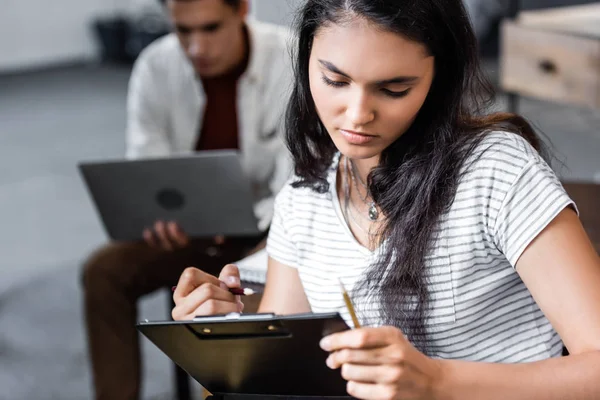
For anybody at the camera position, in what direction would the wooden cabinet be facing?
facing the viewer and to the left of the viewer

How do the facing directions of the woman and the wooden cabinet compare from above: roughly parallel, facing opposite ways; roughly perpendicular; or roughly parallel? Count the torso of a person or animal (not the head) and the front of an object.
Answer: roughly parallel

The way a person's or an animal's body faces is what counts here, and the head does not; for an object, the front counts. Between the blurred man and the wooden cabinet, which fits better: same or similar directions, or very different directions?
same or similar directions

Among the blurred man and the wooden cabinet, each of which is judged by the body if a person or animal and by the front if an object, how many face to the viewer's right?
0

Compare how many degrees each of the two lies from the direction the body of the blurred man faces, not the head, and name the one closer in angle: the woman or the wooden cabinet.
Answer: the woman

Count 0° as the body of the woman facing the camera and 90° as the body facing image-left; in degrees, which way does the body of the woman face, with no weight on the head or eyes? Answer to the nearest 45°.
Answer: approximately 45°

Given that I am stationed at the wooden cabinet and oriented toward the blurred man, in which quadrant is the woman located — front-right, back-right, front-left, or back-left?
front-left

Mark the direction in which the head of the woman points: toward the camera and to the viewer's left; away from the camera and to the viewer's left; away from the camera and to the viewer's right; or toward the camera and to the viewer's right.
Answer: toward the camera and to the viewer's left

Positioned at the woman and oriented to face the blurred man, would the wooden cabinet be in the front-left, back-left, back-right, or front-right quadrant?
front-right

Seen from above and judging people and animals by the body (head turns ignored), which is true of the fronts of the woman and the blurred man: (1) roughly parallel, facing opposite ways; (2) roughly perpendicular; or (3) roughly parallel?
roughly parallel

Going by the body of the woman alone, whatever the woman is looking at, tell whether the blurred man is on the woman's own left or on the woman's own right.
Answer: on the woman's own right
